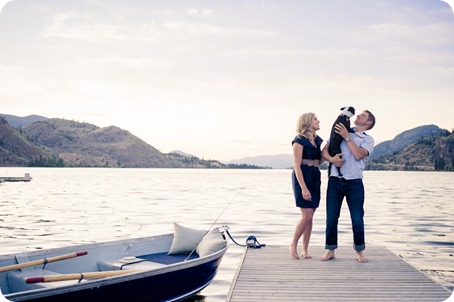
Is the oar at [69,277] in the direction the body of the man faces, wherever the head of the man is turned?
yes

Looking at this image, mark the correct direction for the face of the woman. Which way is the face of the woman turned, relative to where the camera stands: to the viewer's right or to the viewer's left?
to the viewer's right

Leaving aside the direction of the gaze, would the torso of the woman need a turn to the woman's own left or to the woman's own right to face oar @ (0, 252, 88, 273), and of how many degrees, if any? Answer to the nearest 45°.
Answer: approximately 135° to the woman's own right

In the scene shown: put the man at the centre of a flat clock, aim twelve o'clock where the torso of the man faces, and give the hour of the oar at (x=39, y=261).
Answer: The oar is roughly at 1 o'clock from the man.

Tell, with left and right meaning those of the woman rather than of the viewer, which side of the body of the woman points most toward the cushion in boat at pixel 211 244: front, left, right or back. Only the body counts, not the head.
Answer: back

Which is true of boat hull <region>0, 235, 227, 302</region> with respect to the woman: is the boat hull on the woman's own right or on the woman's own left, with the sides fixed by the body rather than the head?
on the woman's own right

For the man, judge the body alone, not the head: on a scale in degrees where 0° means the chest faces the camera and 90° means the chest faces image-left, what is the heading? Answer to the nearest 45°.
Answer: approximately 45°

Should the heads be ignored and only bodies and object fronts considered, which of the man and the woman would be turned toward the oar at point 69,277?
the man

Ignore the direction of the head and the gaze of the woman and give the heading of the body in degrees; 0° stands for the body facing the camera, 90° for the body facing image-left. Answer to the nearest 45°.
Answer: approximately 315°
